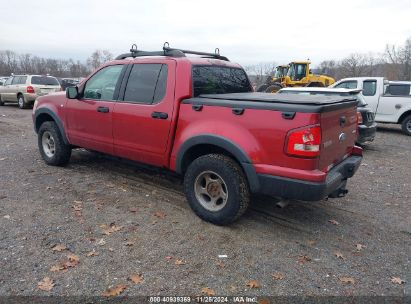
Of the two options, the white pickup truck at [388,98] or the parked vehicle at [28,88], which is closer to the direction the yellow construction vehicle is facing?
the parked vehicle

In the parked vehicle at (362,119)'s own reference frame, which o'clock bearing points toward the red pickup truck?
The red pickup truck is roughly at 8 o'clock from the parked vehicle.

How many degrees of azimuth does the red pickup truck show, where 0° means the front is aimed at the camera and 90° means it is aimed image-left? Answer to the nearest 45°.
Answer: approximately 135°

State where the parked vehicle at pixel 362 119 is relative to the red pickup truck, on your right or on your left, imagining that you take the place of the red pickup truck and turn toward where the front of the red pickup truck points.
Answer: on your right

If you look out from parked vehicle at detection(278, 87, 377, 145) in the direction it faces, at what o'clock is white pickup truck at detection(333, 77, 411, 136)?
The white pickup truck is roughly at 2 o'clock from the parked vehicle.

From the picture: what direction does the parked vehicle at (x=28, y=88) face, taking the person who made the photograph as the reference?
facing away from the viewer and to the left of the viewer

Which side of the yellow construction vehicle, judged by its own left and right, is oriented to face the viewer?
left

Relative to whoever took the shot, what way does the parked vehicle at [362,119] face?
facing away from the viewer and to the left of the viewer

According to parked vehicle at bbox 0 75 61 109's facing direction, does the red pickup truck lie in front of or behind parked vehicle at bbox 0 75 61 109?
behind

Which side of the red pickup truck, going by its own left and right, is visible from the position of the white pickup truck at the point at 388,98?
right
